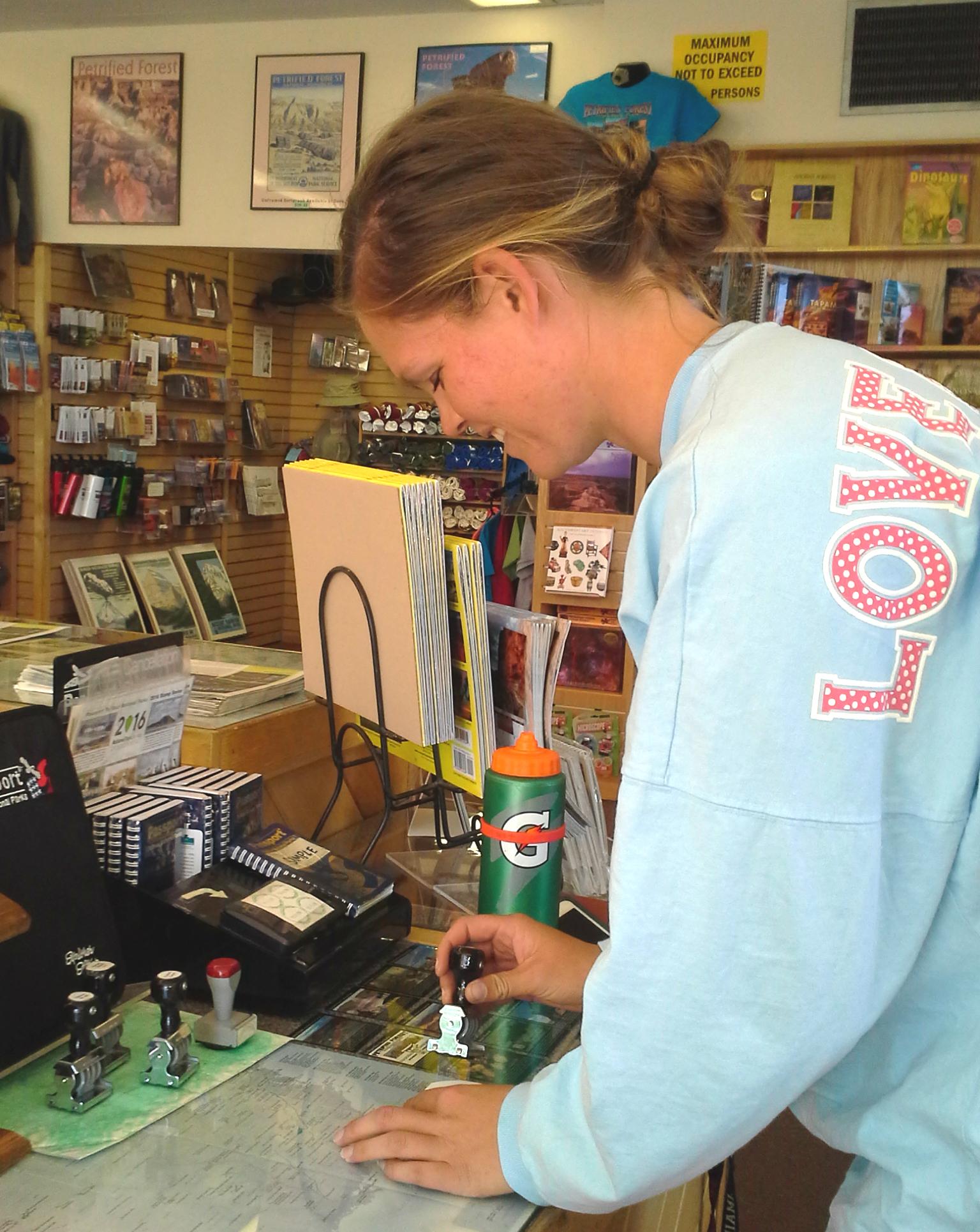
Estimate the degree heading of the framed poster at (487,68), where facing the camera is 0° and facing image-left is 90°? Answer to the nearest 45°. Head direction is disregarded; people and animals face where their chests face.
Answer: approximately 0°

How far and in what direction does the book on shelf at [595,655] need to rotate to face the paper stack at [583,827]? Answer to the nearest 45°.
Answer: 0° — it already faces it

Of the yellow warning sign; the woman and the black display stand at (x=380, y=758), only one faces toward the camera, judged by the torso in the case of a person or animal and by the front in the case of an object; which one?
the yellow warning sign

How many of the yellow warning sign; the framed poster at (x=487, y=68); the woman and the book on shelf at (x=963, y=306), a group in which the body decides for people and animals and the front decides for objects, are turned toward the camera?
3

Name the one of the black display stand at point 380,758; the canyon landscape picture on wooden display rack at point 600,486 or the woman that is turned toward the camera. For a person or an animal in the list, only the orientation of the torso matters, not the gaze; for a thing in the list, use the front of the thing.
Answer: the canyon landscape picture on wooden display rack

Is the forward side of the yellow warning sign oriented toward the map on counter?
yes

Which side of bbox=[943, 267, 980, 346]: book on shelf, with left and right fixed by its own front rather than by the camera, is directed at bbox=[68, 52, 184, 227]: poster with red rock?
right

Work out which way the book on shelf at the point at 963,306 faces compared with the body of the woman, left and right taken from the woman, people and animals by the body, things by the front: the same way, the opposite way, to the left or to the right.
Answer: to the left

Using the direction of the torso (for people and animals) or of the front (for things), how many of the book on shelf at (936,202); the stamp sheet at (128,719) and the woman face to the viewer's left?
1

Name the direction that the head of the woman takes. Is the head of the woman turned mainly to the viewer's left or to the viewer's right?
to the viewer's left

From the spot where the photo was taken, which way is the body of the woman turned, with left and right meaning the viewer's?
facing to the left of the viewer

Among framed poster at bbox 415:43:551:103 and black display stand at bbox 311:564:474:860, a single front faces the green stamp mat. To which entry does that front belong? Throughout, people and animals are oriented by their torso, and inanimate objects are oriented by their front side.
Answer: the framed poster
